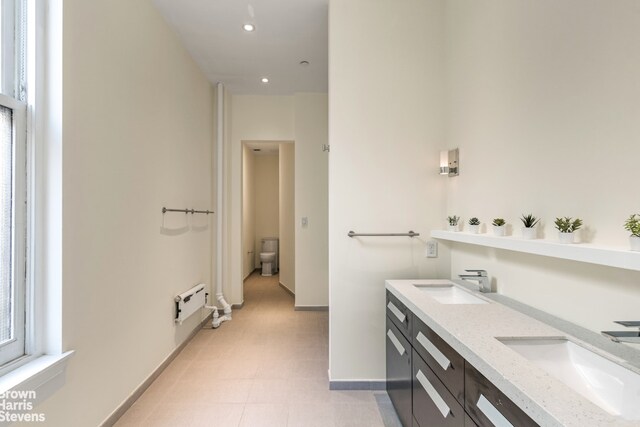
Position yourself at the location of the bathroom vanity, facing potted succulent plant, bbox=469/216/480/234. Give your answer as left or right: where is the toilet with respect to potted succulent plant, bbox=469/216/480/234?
left

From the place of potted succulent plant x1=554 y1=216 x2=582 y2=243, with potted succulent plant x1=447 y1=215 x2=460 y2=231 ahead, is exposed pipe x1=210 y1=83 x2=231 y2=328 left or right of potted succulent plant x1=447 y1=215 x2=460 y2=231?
left

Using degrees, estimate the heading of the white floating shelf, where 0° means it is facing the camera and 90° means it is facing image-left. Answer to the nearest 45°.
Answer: approximately 45°

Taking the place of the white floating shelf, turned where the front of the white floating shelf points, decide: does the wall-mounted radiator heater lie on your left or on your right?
on your right

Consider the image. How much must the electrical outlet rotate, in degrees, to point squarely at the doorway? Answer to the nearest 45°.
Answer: approximately 135° to its right

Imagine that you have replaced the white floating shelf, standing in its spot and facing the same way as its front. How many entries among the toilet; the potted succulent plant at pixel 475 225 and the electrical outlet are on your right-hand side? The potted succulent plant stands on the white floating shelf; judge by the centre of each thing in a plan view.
3

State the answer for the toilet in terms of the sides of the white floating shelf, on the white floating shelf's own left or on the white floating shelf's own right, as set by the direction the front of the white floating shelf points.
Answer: on the white floating shelf's own right

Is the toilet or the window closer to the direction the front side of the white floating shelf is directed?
the window
